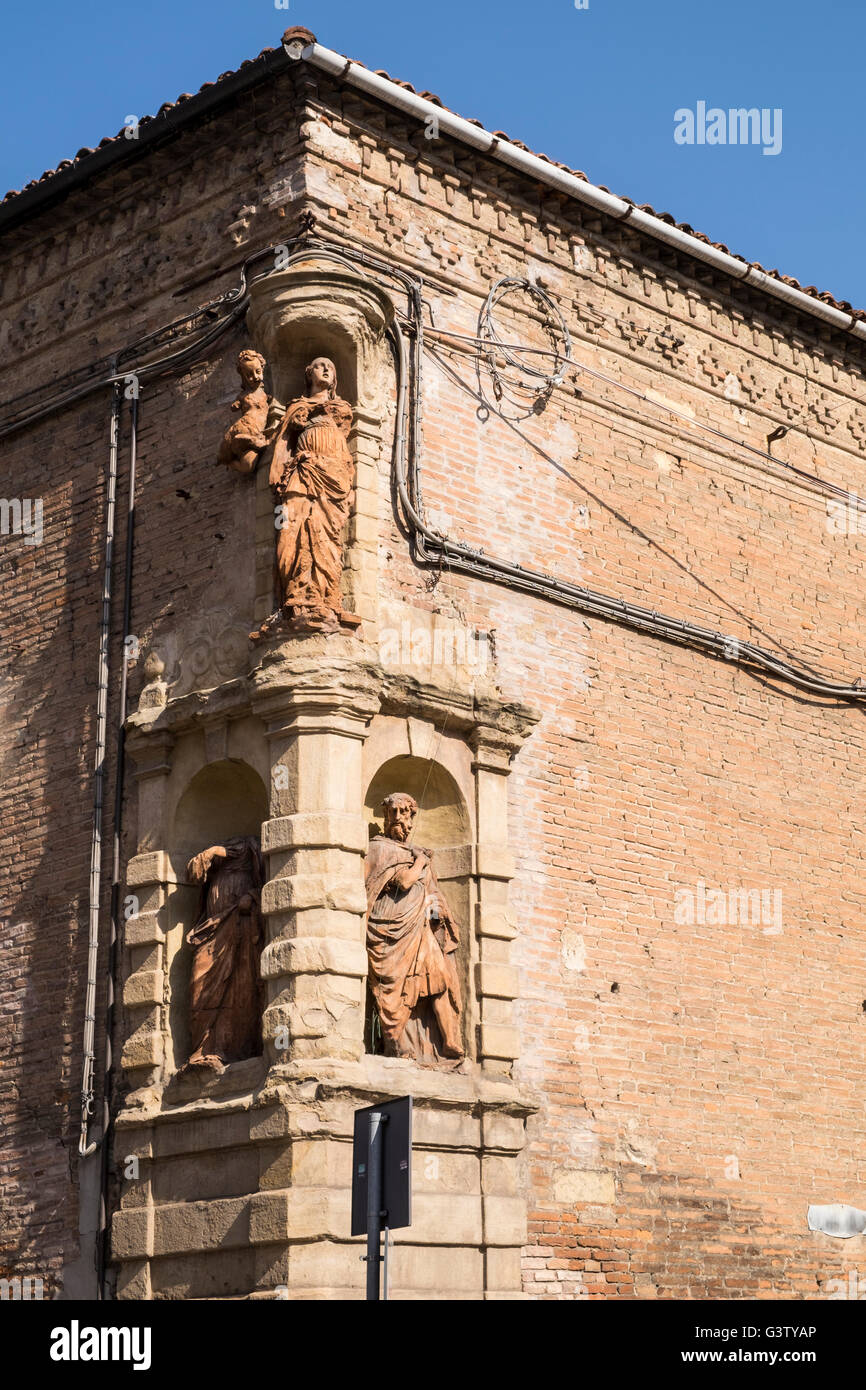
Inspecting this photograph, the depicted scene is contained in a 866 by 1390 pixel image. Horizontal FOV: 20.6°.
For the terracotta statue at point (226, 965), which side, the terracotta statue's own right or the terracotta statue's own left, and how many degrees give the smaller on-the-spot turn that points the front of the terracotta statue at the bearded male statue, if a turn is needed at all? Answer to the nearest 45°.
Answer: approximately 135° to the terracotta statue's own left

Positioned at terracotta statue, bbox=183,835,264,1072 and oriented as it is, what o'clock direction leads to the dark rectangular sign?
The dark rectangular sign is roughly at 10 o'clock from the terracotta statue.

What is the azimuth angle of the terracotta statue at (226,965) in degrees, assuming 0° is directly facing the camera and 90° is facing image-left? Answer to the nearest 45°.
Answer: approximately 45°

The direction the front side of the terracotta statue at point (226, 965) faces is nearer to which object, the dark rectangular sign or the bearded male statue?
the dark rectangular sign
